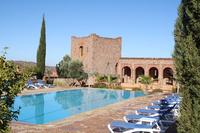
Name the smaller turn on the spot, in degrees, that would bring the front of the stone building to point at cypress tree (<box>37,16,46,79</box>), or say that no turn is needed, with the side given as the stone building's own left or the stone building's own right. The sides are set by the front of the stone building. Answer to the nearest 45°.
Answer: approximately 45° to the stone building's own right

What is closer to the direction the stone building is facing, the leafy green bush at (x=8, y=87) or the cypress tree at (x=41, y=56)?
the leafy green bush

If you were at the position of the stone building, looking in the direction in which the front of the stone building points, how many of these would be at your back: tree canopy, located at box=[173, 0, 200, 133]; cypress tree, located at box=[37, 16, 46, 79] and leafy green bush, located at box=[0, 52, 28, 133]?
0

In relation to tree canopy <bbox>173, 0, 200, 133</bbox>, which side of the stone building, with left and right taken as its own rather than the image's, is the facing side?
front

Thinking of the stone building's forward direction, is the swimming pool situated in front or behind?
in front

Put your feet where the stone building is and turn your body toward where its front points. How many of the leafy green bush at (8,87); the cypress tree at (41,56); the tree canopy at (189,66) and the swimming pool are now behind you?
0

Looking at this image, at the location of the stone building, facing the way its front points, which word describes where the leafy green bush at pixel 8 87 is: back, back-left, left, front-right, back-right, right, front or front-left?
front

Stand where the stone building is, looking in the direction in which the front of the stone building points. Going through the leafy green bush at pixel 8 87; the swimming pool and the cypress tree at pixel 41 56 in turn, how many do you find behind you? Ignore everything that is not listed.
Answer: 0

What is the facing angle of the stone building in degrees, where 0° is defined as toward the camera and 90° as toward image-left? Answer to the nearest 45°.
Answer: approximately 0°

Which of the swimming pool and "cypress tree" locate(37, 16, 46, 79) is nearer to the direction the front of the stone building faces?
the swimming pool

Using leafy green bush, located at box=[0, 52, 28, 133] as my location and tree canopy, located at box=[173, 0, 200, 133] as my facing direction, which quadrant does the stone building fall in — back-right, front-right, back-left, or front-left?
front-left
